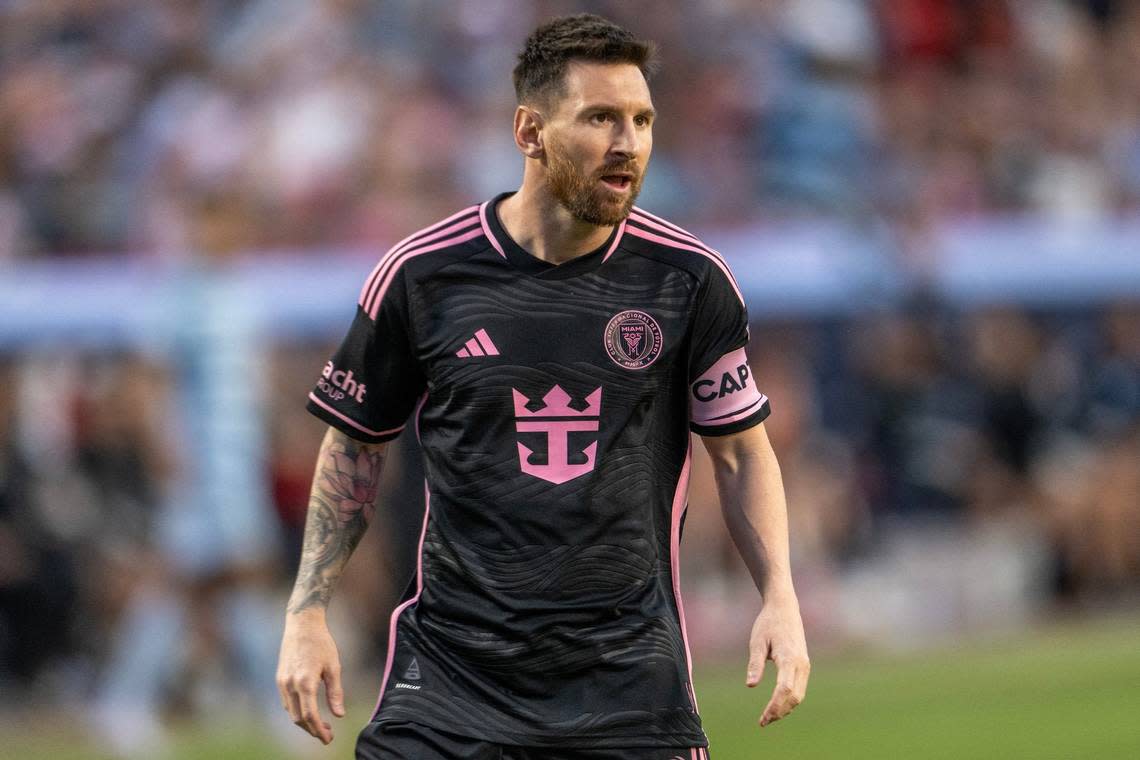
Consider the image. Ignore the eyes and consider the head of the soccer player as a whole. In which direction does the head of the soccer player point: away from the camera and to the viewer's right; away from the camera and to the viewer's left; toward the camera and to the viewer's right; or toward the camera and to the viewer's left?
toward the camera and to the viewer's right

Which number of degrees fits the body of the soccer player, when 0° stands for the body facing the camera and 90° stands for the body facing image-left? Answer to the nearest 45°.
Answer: approximately 0°
